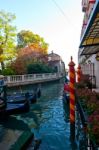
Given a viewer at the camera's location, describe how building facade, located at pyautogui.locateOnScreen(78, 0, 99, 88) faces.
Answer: facing to the left of the viewer

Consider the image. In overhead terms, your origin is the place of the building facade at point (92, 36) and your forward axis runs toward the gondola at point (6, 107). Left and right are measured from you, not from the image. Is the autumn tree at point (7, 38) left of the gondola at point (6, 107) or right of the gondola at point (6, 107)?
right

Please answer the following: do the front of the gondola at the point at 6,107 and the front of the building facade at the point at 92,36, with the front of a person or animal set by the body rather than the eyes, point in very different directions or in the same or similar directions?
very different directions

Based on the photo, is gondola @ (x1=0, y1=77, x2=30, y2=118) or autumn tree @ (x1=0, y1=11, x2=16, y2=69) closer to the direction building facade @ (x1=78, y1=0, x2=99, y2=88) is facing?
the gondola

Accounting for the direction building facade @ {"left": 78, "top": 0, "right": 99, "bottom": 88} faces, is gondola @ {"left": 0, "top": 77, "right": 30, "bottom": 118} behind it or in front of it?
in front
